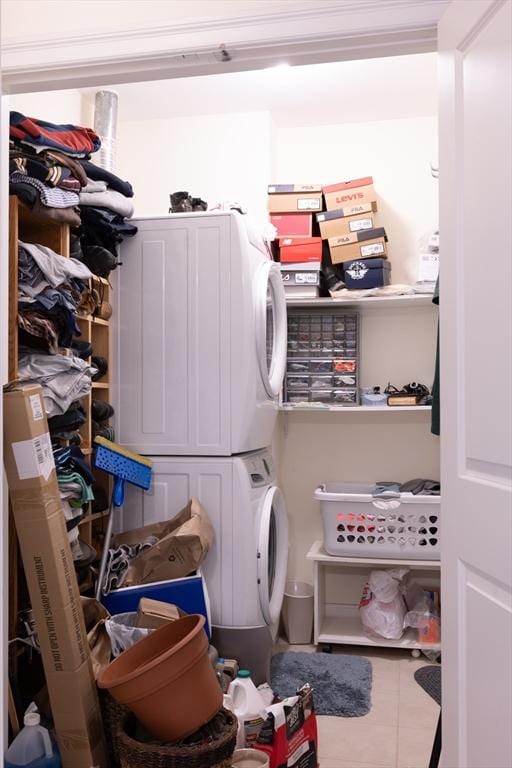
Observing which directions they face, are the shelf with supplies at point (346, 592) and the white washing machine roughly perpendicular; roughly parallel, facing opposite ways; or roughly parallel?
roughly perpendicular

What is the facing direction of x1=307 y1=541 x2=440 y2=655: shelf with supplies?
toward the camera

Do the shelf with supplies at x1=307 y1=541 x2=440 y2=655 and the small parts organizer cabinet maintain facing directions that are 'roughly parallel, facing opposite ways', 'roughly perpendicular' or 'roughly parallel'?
roughly parallel

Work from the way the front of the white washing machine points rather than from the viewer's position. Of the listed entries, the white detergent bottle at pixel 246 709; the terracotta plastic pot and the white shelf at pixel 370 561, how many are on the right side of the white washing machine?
2

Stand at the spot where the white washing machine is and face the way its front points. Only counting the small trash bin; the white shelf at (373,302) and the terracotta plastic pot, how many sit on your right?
1

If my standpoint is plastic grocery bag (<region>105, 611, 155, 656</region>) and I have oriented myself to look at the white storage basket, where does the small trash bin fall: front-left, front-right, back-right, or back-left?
front-left

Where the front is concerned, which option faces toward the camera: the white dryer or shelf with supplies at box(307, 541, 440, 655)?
the shelf with supplies

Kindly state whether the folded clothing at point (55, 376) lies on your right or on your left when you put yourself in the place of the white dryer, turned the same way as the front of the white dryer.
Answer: on your right

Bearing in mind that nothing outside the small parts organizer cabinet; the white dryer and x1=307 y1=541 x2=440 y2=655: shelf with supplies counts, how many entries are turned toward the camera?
2

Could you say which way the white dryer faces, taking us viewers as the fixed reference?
facing to the right of the viewer

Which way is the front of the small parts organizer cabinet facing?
toward the camera

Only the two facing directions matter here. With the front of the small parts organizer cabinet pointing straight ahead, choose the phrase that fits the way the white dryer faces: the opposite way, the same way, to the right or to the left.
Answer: to the left

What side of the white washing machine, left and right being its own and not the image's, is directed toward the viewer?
right

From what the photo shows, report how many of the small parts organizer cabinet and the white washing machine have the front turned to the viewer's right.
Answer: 1
